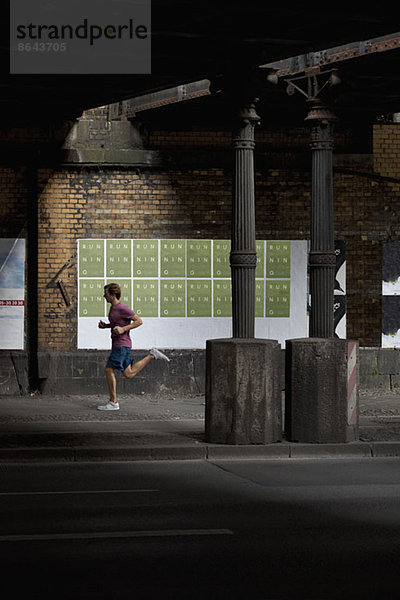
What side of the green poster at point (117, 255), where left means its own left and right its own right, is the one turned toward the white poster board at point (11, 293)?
right

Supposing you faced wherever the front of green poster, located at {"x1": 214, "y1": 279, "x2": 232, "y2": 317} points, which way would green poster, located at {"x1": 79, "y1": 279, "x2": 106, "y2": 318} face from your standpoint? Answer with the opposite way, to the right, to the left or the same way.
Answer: the same way

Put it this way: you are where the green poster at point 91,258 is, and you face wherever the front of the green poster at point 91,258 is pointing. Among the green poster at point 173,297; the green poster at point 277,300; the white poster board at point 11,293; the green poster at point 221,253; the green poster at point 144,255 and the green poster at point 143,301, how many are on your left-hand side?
5

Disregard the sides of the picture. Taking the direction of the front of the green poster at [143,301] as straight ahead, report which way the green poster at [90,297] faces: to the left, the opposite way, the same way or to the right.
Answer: the same way

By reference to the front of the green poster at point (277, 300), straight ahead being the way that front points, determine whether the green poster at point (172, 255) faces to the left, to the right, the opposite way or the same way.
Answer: the same way

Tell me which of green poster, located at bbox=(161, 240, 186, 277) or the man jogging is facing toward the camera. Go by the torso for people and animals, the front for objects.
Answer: the green poster

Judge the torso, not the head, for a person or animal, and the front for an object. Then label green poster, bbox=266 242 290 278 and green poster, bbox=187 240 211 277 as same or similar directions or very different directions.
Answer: same or similar directions

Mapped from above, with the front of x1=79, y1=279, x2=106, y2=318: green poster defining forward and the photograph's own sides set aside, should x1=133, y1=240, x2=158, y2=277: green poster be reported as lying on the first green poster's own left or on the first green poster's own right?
on the first green poster's own left

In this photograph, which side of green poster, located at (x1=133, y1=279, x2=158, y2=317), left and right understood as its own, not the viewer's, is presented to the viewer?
front

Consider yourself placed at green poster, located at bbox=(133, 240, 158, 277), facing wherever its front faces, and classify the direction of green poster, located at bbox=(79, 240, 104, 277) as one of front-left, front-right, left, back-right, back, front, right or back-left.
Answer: right

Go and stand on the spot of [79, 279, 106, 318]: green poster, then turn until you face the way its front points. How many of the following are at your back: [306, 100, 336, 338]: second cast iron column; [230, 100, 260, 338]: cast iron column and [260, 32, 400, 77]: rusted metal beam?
0

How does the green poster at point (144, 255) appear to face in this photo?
toward the camera

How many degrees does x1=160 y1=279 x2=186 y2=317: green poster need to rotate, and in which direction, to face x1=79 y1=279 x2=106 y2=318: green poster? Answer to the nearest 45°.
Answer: approximately 90° to its right

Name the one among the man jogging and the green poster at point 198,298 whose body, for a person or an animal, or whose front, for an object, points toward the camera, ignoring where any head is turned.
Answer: the green poster

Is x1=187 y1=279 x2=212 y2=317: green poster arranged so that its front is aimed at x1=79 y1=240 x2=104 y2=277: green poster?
no

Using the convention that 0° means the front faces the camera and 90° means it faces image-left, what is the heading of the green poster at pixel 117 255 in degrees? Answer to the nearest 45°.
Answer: approximately 0°

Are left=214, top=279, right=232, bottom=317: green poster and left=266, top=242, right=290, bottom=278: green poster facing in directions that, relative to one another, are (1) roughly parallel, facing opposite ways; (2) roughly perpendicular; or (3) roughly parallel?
roughly parallel

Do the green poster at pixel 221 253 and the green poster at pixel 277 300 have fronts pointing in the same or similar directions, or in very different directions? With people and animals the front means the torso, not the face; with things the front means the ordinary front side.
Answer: same or similar directions
